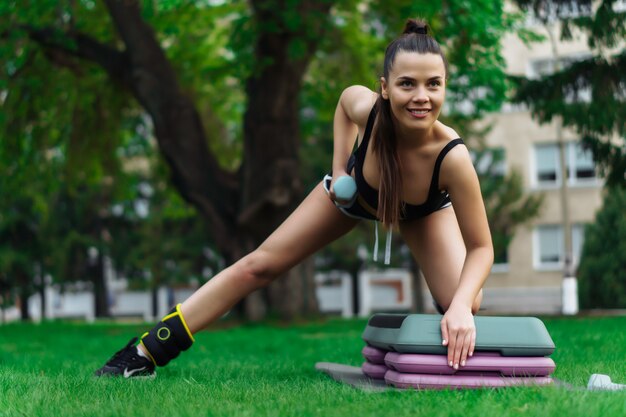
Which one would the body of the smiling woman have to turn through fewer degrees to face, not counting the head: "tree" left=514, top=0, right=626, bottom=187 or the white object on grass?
the white object on grass

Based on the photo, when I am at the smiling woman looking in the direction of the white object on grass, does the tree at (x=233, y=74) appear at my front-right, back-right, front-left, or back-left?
back-left

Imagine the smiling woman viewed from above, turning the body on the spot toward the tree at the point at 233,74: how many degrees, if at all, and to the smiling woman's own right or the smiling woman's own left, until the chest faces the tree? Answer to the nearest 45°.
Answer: approximately 180°

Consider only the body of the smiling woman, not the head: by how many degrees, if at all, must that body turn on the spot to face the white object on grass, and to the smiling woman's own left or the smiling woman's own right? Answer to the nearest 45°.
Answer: approximately 45° to the smiling woman's own left

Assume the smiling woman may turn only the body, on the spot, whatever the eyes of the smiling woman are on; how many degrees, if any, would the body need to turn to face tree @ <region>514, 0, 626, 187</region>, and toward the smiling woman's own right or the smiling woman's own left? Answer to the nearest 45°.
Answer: approximately 135° to the smiling woman's own left

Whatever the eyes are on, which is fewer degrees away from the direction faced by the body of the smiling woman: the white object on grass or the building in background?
the white object on grass

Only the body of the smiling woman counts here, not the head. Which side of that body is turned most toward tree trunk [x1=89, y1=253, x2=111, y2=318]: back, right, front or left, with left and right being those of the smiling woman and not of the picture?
back

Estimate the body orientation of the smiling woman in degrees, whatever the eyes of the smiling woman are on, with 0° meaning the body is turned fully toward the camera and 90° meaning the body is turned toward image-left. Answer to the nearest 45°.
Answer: approximately 0°
